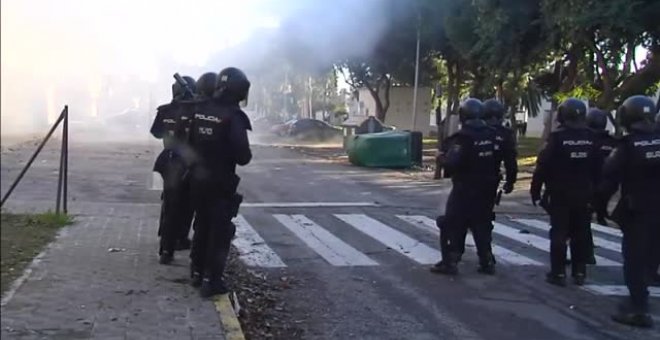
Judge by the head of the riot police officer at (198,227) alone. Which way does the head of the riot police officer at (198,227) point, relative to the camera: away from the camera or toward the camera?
away from the camera

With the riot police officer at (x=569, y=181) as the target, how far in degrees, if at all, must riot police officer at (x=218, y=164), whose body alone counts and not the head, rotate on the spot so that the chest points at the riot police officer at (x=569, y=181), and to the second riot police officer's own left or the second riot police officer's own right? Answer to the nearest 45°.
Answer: approximately 45° to the second riot police officer's own right

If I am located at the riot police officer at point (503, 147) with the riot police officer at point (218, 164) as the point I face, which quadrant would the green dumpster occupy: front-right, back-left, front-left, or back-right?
back-right

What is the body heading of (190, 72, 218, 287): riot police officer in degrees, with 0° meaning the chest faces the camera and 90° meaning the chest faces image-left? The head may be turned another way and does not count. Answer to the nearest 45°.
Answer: approximately 180°

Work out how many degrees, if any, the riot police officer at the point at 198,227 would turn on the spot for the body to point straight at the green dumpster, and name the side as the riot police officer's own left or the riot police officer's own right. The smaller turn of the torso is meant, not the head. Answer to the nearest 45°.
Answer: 0° — they already face it

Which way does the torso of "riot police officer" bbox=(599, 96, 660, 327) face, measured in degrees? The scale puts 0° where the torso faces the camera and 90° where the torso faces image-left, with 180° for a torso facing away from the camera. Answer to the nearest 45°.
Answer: approximately 135°

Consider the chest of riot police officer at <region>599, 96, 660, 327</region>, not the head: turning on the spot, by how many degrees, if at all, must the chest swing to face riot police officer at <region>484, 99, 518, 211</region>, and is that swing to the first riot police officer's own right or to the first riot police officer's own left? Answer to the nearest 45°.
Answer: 0° — they already face them

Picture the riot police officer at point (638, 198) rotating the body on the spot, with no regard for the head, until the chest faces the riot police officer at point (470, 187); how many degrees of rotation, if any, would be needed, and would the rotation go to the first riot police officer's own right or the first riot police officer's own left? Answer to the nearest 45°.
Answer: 0° — they already face them

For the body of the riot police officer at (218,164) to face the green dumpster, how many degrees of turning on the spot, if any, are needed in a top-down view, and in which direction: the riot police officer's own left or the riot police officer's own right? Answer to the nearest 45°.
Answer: approximately 45° to the riot police officer's own left

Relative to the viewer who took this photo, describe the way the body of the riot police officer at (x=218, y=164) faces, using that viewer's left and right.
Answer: facing away from the viewer and to the right of the viewer

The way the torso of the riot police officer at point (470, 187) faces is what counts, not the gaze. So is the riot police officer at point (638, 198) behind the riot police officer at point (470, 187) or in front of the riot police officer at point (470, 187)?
behind

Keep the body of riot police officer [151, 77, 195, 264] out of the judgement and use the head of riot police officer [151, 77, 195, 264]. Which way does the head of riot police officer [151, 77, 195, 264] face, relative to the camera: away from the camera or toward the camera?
away from the camera
